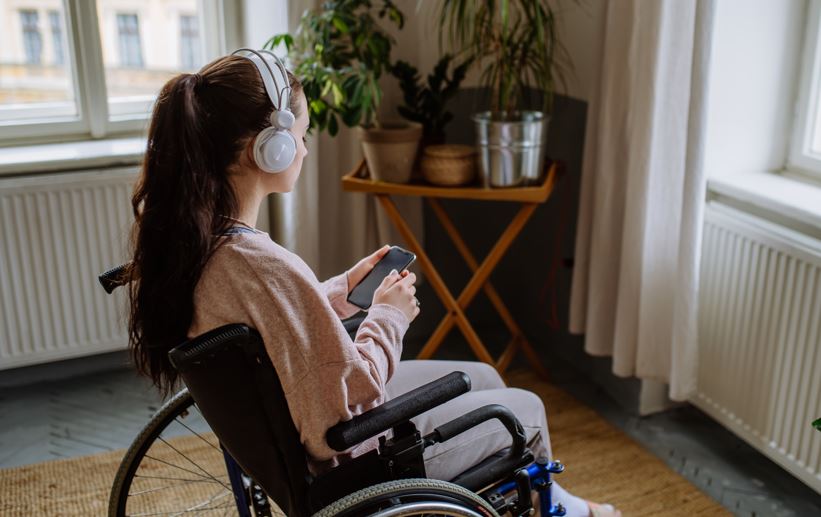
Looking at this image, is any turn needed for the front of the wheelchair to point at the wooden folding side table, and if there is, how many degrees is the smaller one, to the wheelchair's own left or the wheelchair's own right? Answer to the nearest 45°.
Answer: approximately 45° to the wheelchair's own left

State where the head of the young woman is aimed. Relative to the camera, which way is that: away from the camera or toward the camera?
away from the camera

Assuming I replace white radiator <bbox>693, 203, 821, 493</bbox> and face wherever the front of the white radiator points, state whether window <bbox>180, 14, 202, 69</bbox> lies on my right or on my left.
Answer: on my right

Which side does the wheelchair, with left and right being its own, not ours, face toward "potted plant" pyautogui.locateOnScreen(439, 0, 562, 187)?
front

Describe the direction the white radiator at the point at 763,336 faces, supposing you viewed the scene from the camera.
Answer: facing the viewer and to the left of the viewer

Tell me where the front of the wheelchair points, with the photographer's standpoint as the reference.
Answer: facing away from the viewer and to the right of the viewer

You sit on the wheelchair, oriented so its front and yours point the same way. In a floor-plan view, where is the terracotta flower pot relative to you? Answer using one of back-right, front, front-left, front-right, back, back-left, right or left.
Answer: front-left

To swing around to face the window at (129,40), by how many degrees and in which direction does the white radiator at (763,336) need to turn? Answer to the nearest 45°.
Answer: approximately 45° to its right

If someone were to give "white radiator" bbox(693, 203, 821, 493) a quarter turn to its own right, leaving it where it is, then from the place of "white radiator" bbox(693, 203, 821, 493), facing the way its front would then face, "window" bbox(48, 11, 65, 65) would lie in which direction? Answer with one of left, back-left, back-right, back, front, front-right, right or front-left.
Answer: front-left

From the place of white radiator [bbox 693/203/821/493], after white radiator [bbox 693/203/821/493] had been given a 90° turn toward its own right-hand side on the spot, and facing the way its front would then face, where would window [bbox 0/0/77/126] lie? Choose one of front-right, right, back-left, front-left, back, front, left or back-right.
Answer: front-left

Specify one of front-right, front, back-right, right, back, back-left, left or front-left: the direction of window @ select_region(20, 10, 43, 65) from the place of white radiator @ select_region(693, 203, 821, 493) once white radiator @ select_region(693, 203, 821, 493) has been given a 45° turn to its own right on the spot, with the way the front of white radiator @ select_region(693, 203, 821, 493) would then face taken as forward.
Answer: front

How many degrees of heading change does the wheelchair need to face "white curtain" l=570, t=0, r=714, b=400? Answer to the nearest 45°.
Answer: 0° — it already faces it
